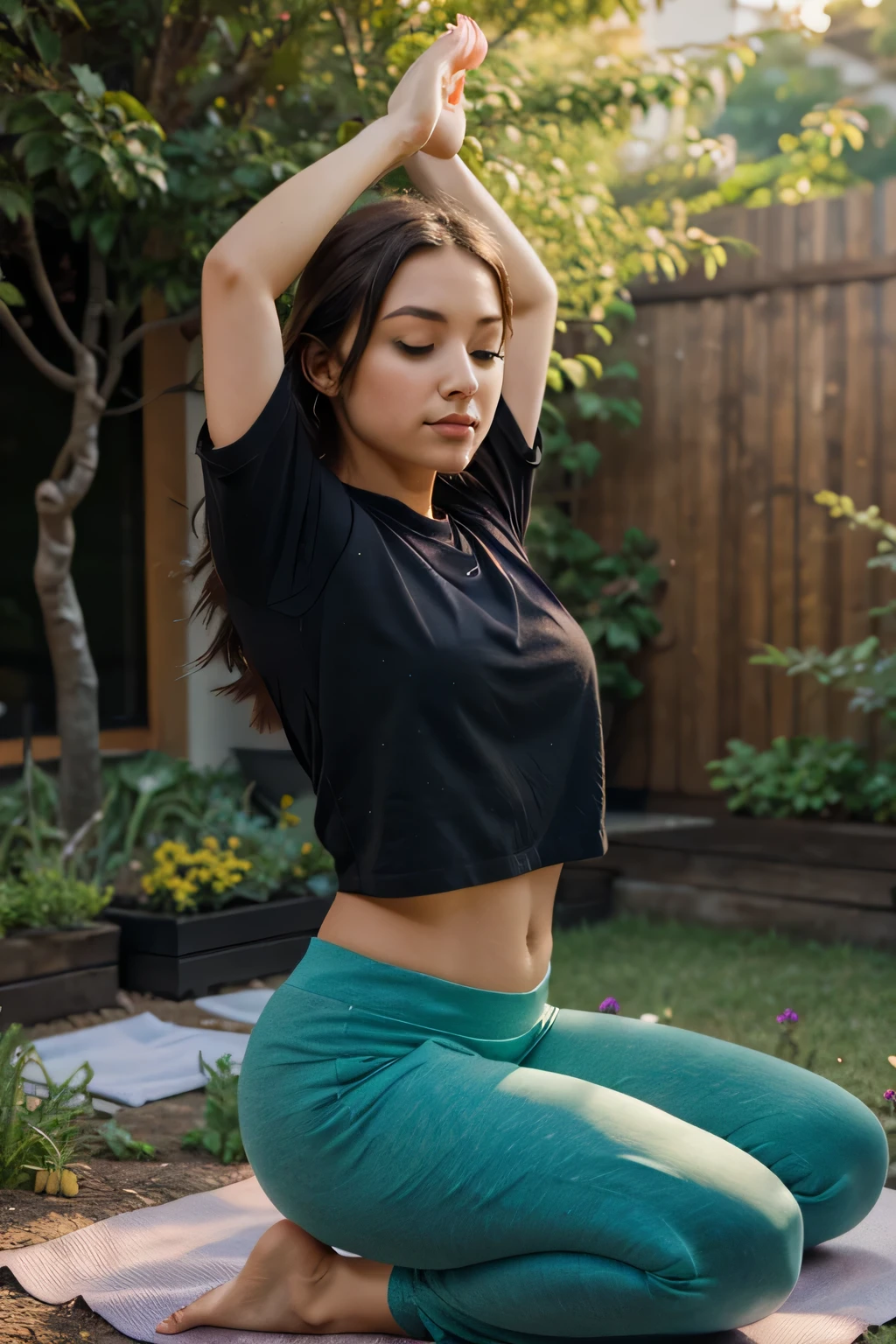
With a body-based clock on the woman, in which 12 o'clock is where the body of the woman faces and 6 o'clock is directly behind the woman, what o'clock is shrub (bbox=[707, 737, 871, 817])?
The shrub is roughly at 8 o'clock from the woman.

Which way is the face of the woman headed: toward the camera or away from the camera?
toward the camera

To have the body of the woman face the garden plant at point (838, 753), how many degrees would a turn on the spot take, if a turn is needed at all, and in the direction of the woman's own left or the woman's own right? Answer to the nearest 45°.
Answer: approximately 135° to the woman's own left

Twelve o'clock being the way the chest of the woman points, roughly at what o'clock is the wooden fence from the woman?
The wooden fence is roughly at 8 o'clock from the woman.

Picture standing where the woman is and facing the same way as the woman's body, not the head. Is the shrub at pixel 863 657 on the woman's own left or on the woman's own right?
on the woman's own left

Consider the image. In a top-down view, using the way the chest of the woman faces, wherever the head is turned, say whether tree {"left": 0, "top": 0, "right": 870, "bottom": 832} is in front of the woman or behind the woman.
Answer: behind

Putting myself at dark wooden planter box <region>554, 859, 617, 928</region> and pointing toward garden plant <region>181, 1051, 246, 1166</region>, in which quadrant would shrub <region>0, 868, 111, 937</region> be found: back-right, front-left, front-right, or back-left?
front-right

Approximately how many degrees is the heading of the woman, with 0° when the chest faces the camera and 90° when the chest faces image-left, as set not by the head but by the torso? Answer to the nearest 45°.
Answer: approximately 315°

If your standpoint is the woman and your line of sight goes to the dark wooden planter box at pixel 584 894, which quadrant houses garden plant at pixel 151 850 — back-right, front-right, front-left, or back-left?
front-left
